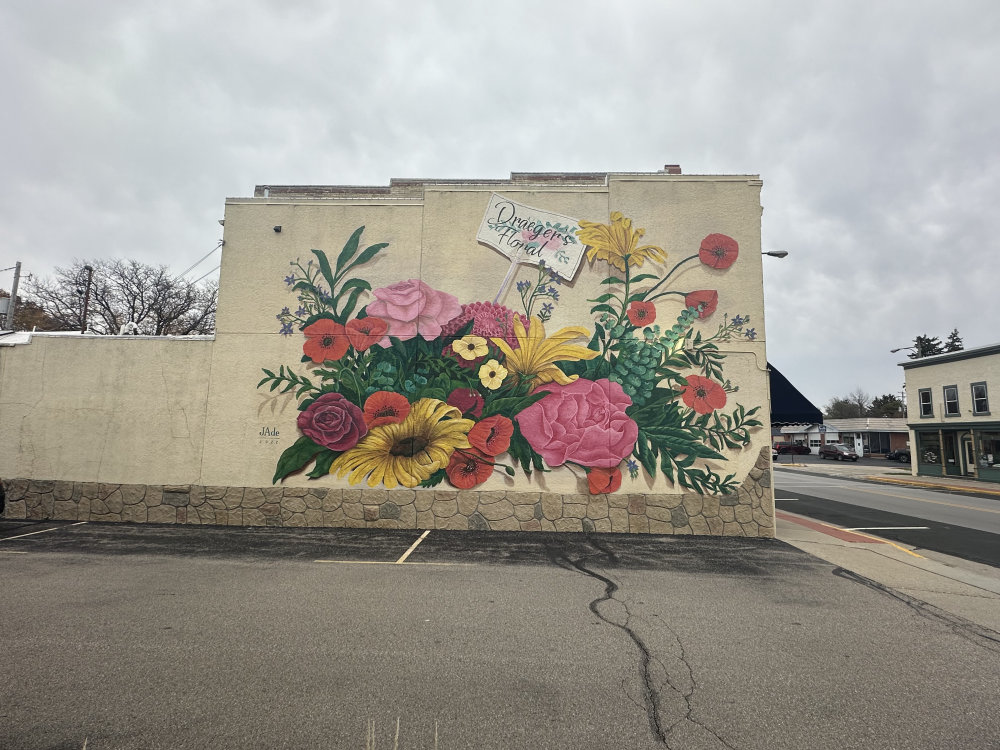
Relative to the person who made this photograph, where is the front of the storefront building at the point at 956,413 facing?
facing the viewer and to the left of the viewer

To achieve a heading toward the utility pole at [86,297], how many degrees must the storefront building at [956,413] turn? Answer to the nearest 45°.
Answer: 0° — it already faces it
